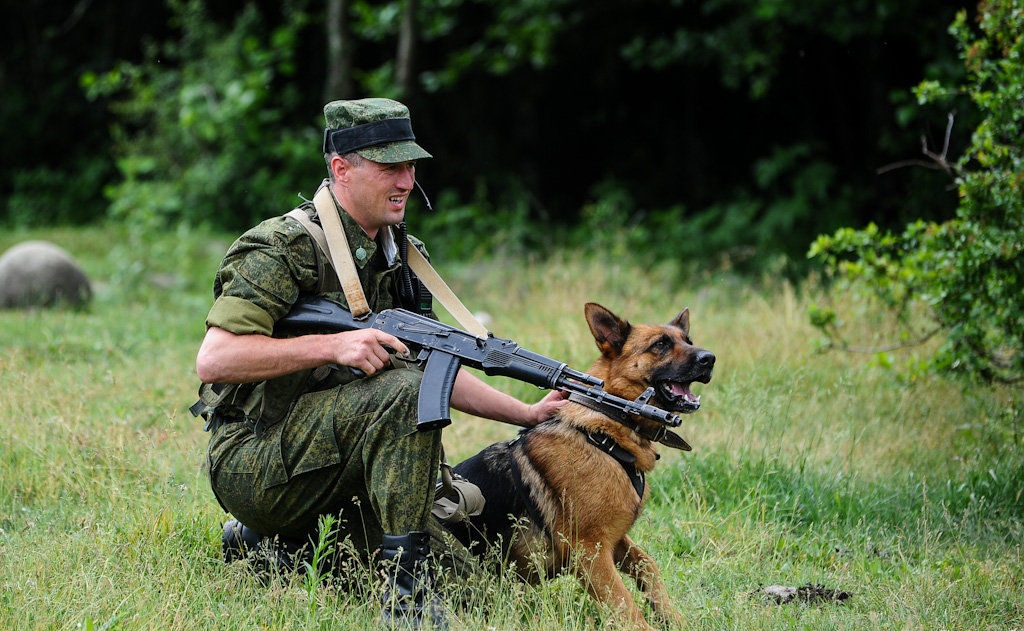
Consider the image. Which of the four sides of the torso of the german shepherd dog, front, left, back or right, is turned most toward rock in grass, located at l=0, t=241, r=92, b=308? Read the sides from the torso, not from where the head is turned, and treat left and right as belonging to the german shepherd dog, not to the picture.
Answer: back

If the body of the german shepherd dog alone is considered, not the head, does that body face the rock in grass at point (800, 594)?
no

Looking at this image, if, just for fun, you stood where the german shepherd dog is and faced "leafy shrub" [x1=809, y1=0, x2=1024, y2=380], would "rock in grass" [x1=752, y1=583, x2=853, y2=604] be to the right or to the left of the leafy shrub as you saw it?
right

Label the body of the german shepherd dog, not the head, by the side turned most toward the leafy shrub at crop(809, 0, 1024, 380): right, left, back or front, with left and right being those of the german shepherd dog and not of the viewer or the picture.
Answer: left

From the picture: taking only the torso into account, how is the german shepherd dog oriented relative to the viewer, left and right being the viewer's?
facing the viewer and to the right of the viewer

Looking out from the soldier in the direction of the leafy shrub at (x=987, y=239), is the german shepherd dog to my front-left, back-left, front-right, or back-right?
front-right

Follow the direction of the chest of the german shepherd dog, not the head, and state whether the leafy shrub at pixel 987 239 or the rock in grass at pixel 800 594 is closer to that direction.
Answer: the rock in grass

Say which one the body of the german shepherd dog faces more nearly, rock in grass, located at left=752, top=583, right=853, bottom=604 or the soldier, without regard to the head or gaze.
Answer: the rock in grass
